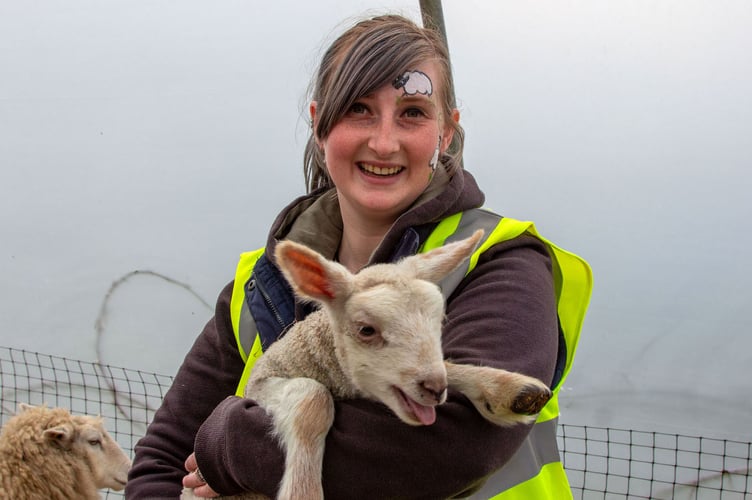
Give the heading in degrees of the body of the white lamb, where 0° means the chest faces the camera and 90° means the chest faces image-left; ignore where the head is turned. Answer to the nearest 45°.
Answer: approximately 315°

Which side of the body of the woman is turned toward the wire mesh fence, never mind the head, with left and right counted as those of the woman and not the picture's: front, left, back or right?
back

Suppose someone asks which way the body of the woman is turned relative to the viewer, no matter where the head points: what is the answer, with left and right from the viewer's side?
facing the viewer and to the left of the viewer
